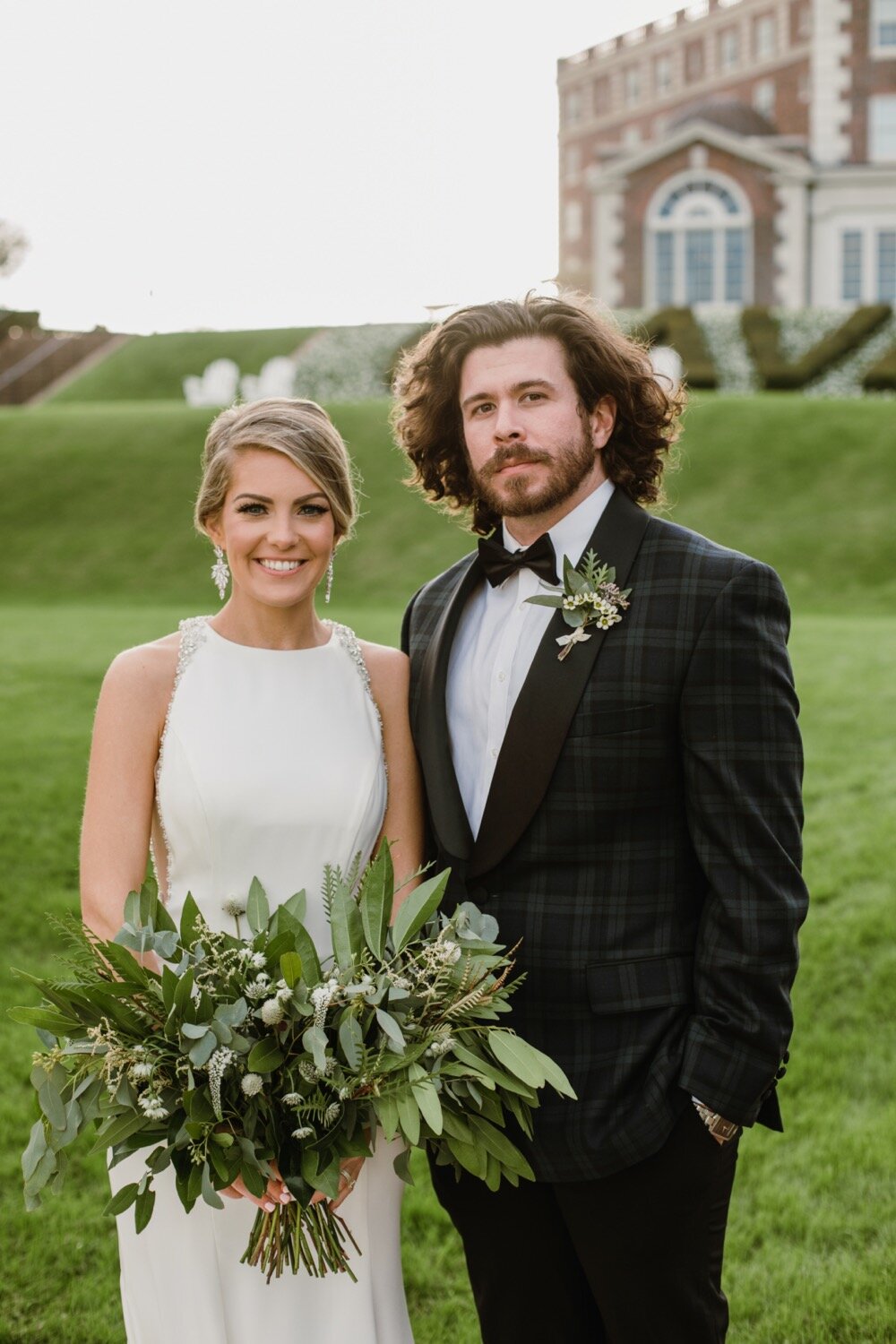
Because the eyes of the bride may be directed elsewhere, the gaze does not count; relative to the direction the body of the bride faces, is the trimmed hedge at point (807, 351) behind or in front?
behind

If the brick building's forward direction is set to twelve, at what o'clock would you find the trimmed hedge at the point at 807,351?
The trimmed hedge is roughly at 12 o'clock from the brick building.

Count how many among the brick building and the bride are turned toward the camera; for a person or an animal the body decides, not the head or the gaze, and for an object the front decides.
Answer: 2

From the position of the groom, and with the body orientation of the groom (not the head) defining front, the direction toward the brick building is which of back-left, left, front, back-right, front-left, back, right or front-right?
back-right

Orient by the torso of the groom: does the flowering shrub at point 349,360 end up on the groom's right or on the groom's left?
on the groom's right

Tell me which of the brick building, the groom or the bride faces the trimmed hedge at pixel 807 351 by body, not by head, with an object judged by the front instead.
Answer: the brick building

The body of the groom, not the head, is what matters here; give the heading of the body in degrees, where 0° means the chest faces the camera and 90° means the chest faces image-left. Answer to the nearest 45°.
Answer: approximately 45°

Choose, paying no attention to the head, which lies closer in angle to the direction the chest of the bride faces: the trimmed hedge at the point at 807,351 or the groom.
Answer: the groom

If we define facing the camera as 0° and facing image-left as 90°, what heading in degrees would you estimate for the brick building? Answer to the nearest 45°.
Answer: approximately 0°

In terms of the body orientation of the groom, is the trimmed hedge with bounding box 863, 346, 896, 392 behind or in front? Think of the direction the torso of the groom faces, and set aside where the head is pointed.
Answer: behind
